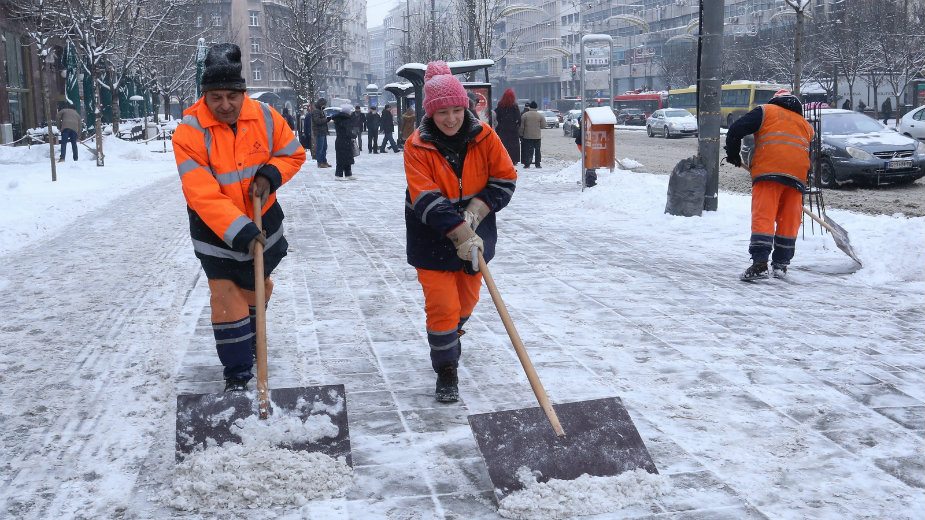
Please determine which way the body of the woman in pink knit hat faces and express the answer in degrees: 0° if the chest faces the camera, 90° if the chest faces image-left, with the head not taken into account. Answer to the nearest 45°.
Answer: approximately 0°

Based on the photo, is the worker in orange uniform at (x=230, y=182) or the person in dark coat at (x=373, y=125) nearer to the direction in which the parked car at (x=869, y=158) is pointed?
the worker in orange uniform

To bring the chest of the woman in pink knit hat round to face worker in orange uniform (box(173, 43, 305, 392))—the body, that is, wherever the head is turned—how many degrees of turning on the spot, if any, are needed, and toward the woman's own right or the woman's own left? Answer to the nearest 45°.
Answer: approximately 90° to the woman's own right

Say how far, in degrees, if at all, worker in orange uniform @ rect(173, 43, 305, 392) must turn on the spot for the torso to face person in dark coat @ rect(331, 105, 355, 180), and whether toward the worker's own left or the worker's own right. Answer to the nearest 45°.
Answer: approximately 180°

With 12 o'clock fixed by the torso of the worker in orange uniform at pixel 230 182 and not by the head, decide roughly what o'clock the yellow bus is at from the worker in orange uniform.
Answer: The yellow bus is roughly at 7 o'clock from the worker in orange uniform.

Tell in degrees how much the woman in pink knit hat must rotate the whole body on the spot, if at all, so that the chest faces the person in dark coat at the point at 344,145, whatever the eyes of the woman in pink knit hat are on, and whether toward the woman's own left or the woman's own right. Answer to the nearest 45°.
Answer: approximately 180°

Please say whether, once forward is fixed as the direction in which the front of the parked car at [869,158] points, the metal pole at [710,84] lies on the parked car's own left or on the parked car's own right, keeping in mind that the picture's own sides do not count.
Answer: on the parked car's own right

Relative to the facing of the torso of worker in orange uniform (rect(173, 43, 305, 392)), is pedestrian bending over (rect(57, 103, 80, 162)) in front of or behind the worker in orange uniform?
behind

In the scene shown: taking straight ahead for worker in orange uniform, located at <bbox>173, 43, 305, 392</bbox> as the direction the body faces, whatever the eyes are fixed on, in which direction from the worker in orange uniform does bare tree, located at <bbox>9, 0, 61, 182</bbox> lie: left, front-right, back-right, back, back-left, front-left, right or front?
back

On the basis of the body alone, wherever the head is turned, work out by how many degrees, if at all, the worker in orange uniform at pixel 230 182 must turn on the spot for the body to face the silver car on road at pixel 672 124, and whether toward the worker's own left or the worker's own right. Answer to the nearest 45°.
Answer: approximately 135° to the worker's own left

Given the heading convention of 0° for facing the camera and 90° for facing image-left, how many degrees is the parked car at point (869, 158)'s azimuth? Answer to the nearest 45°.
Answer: approximately 315°
